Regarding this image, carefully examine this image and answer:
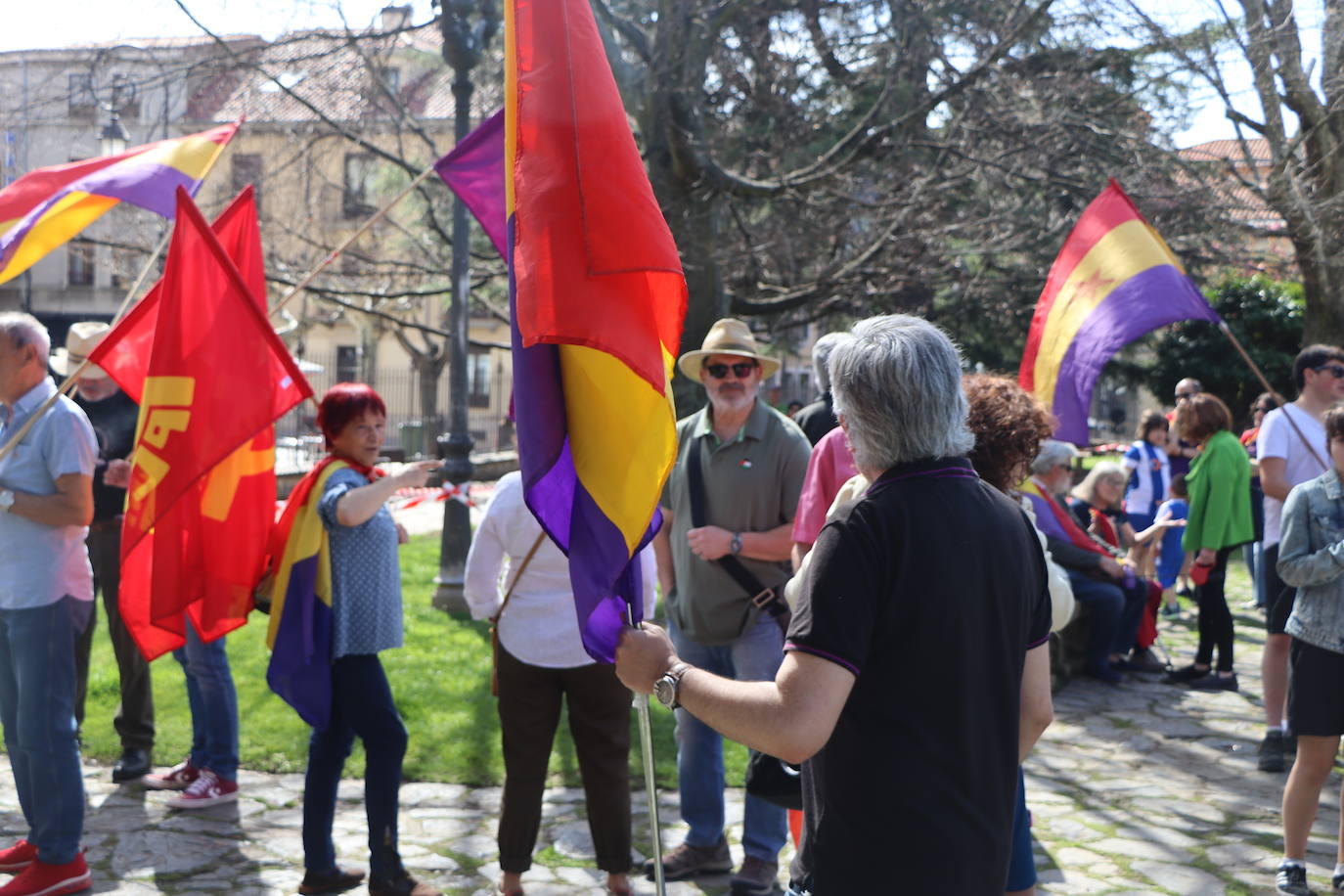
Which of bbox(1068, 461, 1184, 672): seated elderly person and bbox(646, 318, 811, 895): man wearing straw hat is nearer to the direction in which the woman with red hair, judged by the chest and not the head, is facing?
the man wearing straw hat

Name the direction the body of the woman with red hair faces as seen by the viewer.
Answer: to the viewer's right

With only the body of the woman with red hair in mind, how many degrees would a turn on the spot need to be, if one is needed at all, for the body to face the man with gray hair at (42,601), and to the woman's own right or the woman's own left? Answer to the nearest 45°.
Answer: approximately 180°

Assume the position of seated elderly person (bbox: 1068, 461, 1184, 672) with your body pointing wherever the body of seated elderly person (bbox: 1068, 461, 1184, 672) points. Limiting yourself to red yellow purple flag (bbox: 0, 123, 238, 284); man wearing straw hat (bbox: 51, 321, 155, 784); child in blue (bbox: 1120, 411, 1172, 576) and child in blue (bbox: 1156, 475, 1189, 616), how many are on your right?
2

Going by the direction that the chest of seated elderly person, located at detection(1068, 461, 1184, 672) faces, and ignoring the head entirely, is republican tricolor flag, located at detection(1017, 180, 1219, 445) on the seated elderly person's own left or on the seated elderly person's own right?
on the seated elderly person's own right

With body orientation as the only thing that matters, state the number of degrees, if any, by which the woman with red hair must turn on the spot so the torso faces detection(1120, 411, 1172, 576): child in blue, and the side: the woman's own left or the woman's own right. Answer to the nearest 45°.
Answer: approximately 45° to the woman's own left

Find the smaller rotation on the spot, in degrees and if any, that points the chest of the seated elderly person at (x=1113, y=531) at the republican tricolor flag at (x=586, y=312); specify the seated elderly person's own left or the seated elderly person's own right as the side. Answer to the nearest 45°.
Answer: approximately 45° to the seated elderly person's own right

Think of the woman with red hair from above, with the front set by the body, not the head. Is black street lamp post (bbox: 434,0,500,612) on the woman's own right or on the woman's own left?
on the woman's own left

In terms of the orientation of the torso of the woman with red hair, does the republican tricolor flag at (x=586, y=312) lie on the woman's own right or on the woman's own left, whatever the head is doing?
on the woman's own right
